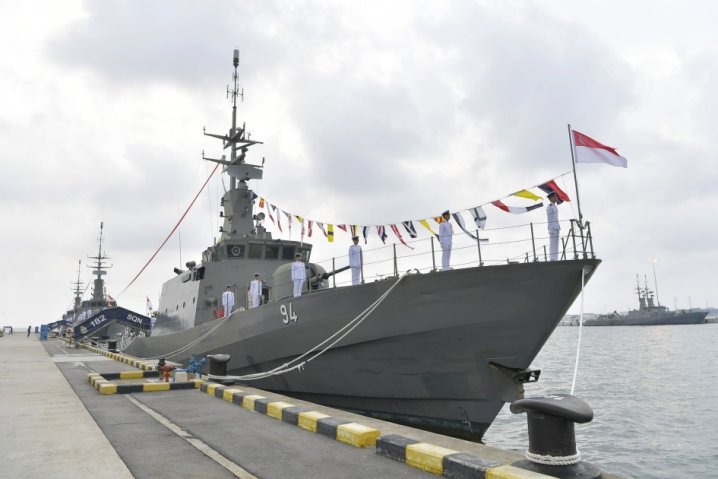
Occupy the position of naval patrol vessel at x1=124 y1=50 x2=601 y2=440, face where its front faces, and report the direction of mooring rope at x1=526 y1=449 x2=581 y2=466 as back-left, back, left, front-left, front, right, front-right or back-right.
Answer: front-right

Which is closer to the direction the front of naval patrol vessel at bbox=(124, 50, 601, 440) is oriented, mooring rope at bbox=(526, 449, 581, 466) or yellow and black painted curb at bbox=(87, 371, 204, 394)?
the mooring rope

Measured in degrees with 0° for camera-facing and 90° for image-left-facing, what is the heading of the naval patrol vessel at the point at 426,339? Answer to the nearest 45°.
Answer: approximately 315°
